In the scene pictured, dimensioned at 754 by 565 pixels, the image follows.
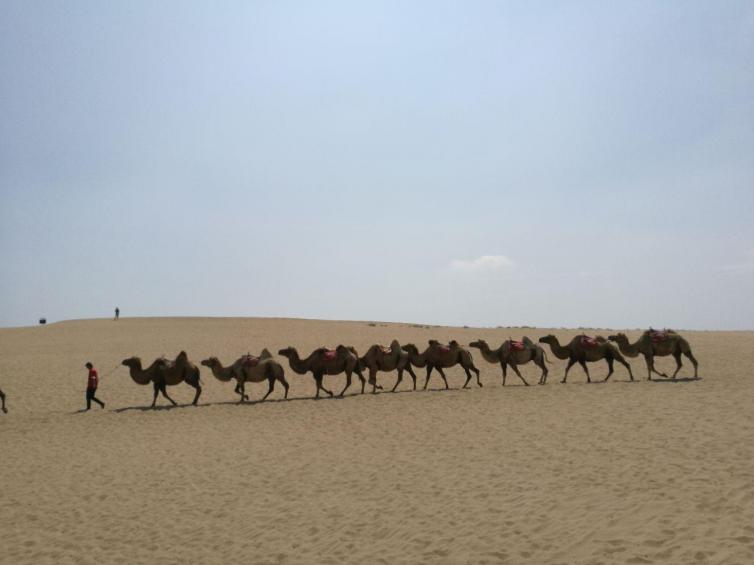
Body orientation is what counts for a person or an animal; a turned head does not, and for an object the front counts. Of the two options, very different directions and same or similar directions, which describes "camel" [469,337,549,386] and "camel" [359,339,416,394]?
same or similar directions

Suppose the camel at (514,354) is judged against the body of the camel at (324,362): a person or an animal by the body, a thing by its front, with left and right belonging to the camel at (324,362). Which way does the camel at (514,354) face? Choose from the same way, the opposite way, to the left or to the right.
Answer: the same way

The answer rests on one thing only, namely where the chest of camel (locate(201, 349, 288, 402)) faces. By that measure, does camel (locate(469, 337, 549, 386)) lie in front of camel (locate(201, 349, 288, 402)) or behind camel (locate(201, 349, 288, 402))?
behind

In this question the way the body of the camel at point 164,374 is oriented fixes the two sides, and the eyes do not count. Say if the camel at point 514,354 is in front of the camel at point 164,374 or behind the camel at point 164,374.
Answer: behind

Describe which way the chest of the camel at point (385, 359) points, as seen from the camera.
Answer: to the viewer's left

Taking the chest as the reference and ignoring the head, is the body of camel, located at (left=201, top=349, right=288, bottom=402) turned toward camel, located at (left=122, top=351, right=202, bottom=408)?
yes

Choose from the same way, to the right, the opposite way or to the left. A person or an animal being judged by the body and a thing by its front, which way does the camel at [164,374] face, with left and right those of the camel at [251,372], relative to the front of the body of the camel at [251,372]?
the same way

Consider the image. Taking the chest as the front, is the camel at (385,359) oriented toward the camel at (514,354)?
no

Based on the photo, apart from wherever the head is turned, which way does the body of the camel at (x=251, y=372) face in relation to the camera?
to the viewer's left

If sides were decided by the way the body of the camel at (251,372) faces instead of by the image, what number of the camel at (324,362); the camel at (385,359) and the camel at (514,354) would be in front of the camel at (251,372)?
0

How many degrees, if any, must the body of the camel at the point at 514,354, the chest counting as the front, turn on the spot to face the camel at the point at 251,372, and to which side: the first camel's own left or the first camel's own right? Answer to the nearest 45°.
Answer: approximately 45° to the first camel's own left

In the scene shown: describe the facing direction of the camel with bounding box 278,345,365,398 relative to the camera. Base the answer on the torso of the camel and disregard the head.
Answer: to the viewer's left

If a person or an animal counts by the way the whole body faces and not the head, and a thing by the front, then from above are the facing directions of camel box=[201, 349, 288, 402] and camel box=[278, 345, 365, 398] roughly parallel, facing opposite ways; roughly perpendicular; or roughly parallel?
roughly parallel

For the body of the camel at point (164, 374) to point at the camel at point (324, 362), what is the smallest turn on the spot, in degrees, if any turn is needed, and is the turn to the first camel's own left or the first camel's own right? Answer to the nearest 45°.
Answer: approximately 180°

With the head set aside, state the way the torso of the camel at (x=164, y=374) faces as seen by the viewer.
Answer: to the viewer's left

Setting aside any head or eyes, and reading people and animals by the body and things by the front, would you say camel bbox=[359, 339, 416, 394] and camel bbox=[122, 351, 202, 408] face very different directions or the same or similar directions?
same or similar directions

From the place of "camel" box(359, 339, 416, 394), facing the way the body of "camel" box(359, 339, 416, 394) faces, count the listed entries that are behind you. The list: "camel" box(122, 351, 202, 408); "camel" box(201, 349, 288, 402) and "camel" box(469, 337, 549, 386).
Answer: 1

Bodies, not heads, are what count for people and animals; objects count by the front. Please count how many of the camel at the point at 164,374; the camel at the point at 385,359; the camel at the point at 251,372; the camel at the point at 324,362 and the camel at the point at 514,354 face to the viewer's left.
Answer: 5

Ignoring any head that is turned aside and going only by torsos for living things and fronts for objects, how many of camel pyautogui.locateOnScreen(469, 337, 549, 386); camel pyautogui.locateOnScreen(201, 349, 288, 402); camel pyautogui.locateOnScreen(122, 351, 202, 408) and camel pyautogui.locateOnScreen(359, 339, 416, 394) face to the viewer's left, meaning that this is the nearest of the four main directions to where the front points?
4

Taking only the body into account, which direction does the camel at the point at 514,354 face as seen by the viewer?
to the viewer's left

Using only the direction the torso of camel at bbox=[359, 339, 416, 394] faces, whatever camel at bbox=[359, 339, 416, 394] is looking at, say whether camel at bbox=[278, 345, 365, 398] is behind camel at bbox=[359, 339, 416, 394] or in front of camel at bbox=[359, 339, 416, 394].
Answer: in front
